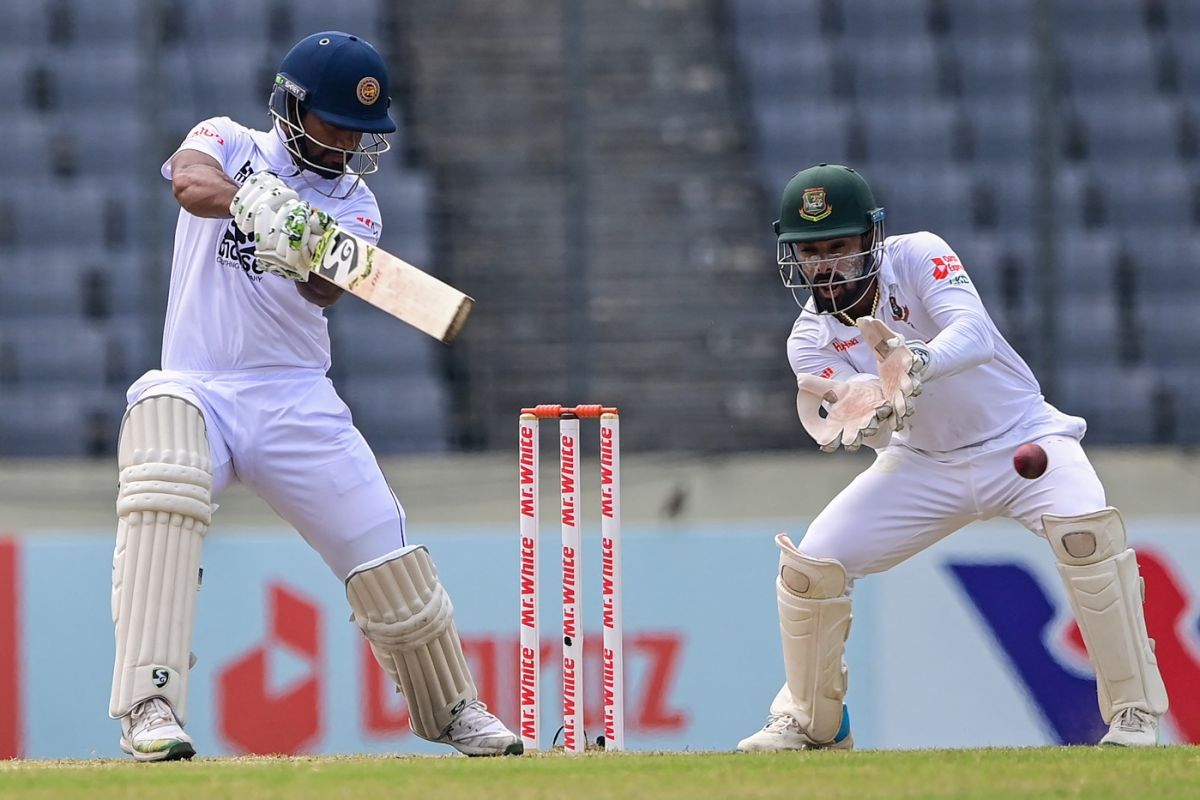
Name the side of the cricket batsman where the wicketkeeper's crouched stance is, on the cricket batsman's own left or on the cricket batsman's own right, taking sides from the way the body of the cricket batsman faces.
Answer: on the cricket batsman's own left

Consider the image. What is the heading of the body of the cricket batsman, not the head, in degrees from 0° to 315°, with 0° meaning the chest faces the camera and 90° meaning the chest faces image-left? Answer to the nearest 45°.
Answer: approximately 0°

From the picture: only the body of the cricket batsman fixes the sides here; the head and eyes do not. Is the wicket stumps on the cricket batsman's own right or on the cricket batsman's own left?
on the cricket batsman's own left

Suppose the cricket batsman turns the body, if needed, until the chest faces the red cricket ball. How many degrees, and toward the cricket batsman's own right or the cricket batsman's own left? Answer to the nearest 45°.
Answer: approximately 90° to the cricket batsman's own left
